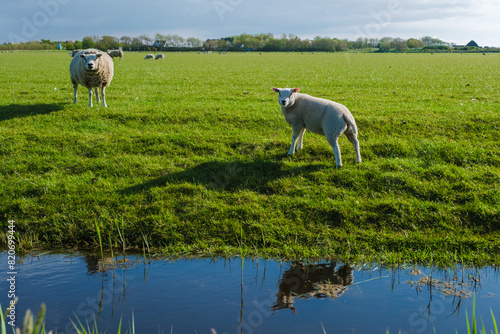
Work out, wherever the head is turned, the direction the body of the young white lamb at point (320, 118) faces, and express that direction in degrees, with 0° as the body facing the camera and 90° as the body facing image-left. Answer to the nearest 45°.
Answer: approximately 135°
